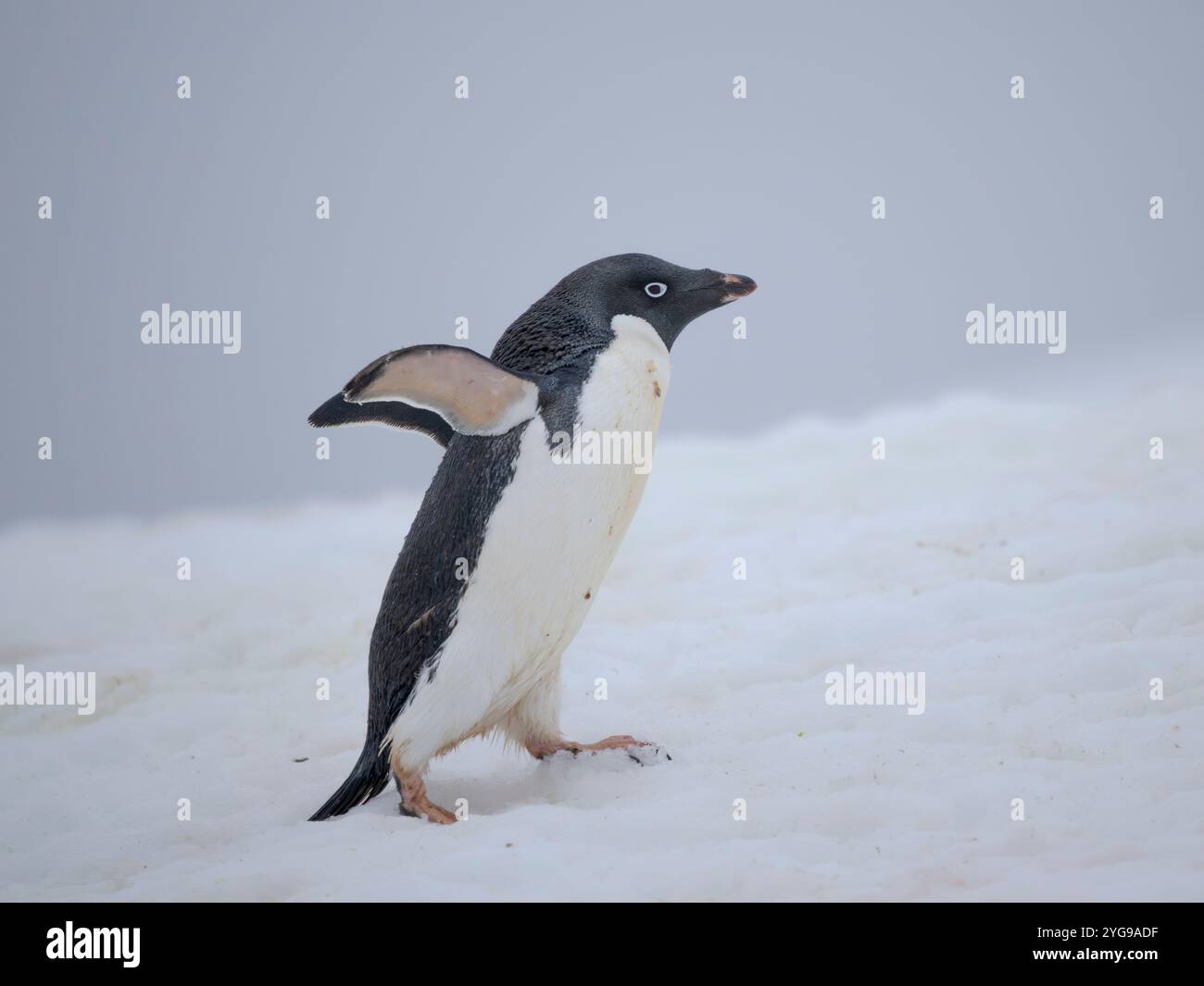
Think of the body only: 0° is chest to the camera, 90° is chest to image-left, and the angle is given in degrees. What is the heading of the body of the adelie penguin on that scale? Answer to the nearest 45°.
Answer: approximately 270°
